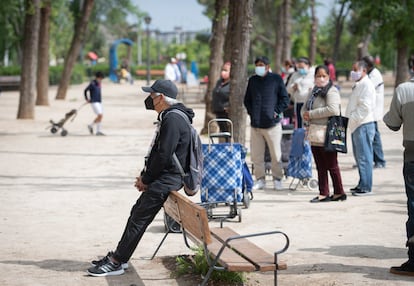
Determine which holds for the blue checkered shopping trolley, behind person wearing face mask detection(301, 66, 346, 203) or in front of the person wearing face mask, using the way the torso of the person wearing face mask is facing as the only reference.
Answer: in front

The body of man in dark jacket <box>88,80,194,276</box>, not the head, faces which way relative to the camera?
to the viewer's left

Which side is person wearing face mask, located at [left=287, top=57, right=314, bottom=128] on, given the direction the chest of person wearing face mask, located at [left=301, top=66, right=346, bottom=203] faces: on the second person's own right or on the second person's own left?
on the second person's own right

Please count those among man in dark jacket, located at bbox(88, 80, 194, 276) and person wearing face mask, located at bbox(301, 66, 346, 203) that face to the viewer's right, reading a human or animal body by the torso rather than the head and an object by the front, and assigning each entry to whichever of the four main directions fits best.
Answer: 0

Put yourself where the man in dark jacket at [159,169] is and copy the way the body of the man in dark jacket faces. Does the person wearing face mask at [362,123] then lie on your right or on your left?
on your right

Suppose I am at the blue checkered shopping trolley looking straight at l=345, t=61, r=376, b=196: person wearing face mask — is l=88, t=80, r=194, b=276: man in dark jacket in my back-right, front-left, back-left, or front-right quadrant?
back-right

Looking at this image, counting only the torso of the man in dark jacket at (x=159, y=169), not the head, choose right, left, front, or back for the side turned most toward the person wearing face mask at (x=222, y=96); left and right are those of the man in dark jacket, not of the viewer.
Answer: right

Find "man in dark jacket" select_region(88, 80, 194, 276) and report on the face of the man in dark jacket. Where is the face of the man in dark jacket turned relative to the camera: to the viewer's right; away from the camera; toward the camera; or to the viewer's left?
to the viewer's left

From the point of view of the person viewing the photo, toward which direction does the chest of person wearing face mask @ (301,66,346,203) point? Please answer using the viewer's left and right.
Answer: facing the viewer and to the left of the viewer

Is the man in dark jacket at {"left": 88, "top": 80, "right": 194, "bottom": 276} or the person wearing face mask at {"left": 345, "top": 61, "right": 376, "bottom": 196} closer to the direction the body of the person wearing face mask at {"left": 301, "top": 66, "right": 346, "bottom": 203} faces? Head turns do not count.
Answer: the man in dark jacket

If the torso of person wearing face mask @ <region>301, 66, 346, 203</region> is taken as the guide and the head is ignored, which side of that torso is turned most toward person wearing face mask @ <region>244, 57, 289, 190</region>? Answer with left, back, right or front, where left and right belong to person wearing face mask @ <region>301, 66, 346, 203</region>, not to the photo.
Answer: right

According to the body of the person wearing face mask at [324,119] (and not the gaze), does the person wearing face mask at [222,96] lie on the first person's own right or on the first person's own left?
on the first person's own right
